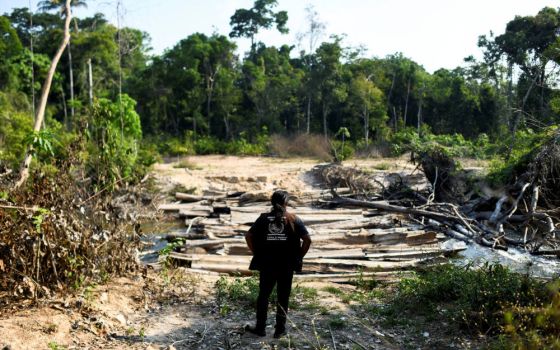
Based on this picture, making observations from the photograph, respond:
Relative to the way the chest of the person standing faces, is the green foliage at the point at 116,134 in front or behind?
in front

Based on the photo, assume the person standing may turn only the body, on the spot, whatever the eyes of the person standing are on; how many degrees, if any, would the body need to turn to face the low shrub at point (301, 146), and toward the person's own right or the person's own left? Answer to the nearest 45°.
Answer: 0° — they already face it

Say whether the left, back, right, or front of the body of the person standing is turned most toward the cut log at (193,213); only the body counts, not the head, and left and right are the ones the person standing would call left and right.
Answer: front

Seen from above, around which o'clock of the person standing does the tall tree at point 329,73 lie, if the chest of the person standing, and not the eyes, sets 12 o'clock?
The tall tree is roughly at 12 o'clock from the person standing.

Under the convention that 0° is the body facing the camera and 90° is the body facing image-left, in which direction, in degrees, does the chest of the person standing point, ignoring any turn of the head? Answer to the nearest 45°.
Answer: approximately 180°

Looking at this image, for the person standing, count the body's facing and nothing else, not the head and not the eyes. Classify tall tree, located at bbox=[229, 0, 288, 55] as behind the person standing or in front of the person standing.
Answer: in front

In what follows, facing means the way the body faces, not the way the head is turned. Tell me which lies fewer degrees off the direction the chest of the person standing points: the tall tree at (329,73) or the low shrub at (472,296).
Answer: the tall tree

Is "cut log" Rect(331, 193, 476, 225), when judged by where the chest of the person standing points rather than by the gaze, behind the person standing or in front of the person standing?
in front
